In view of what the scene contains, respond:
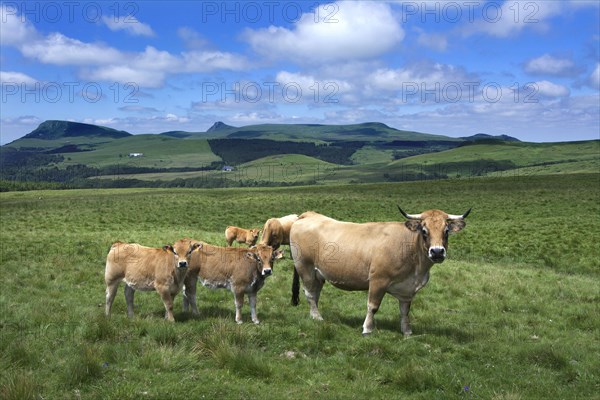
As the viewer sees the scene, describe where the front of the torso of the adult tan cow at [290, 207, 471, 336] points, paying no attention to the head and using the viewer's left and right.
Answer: facing the viewer and to the right of the viewer

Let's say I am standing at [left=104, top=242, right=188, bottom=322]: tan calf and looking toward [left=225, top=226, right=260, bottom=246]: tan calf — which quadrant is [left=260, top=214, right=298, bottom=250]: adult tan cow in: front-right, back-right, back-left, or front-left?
front-right

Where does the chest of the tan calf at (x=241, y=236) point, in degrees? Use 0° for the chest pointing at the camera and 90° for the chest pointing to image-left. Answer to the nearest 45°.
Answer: approximately 270°

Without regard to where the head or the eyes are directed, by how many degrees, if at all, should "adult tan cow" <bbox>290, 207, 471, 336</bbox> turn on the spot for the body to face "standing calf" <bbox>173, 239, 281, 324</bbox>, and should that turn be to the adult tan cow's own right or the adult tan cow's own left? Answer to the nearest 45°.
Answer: approximately 135° to the adult tan cow's own right

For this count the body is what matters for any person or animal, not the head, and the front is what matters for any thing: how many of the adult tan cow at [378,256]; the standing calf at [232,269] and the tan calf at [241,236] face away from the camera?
0

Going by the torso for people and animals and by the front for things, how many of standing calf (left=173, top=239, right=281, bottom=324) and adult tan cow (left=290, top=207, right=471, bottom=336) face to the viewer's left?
0

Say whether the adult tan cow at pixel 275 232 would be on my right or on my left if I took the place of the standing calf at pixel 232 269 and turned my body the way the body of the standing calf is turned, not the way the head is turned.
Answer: on my left

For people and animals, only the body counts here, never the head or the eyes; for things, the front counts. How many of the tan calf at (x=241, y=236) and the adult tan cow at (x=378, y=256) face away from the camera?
0

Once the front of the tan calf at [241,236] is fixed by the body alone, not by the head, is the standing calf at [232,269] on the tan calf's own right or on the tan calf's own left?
on the tan calf's own right

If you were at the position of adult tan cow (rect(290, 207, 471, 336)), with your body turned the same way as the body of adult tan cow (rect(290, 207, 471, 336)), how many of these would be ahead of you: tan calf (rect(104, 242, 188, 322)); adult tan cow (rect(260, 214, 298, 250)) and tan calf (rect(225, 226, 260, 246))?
0

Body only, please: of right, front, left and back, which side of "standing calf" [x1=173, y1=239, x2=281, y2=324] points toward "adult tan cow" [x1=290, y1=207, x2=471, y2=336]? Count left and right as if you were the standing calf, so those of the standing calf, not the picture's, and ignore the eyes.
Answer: front

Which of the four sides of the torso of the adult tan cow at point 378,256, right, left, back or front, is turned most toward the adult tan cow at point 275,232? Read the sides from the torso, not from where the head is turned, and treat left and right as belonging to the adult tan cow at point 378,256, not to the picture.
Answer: back

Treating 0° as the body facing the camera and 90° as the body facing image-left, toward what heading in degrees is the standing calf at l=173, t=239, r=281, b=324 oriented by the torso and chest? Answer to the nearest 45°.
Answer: approximately 315°
